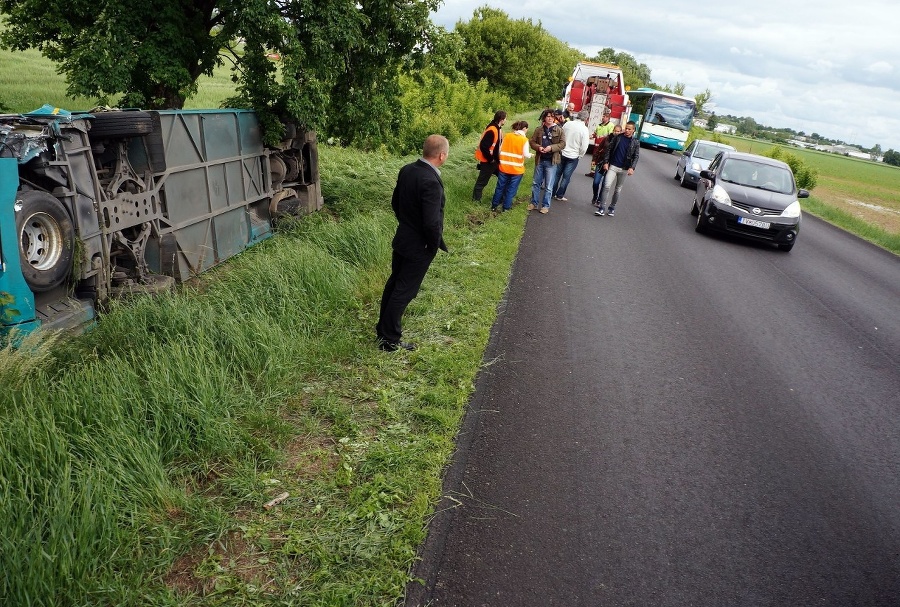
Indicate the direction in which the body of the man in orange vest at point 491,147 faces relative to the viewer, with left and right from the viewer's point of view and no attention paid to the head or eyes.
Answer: facing to the right of the viewer

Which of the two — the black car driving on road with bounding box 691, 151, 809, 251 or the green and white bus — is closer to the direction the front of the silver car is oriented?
the black car driving on road

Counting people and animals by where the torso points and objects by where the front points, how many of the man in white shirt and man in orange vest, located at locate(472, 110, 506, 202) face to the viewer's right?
1

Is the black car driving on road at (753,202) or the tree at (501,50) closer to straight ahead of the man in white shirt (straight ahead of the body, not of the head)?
the tree

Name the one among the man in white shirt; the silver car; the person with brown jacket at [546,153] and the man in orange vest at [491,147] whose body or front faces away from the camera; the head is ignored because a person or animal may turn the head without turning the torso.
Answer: the man in white shirt

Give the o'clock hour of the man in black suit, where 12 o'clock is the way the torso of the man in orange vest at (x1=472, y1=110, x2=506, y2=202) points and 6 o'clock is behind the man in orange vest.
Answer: The man in black suit is roughly at 3 o'clock from the man in orange vest.

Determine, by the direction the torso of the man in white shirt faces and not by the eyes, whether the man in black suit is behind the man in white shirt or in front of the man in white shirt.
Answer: behind

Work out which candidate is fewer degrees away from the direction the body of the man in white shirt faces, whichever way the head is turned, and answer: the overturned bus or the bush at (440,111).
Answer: the bush

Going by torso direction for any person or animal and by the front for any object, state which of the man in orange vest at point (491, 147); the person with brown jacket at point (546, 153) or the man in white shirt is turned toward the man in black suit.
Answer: the person with brown jacket

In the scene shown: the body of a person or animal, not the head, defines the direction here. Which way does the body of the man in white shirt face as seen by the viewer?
away from the camera
